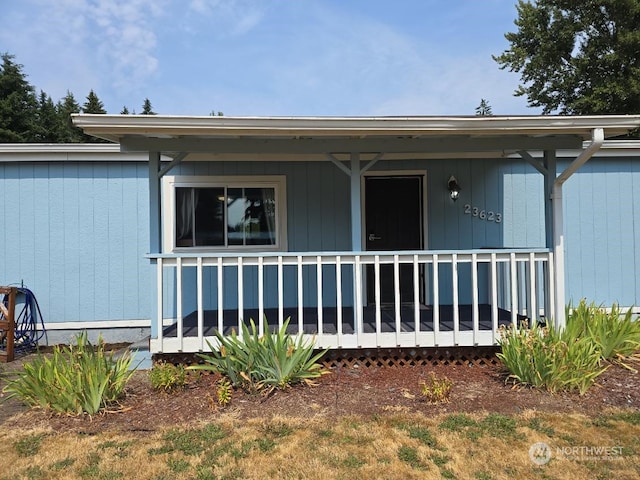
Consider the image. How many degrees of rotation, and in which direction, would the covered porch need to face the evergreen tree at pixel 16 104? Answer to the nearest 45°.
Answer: approximately 135° to its right

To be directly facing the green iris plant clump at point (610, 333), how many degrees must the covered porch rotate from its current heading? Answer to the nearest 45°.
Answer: approximately 90° to its left

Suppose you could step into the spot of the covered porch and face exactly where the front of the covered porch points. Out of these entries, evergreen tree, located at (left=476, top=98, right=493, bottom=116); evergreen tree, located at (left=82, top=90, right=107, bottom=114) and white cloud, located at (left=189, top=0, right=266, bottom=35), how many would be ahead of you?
0

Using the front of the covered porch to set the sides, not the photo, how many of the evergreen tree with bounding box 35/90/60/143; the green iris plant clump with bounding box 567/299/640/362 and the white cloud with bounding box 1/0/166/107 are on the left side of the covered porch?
1

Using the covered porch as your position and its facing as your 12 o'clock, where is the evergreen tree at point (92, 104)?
The evergreen tree is roughly at 5 o'clock from the covered porch.

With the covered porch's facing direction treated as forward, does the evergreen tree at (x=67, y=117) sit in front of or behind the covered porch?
behind

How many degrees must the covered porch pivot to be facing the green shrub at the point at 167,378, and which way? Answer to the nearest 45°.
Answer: approximately 45° to its right

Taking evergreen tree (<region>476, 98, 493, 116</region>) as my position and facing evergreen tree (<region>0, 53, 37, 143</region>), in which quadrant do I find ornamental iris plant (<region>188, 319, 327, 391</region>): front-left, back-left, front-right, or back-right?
front-left

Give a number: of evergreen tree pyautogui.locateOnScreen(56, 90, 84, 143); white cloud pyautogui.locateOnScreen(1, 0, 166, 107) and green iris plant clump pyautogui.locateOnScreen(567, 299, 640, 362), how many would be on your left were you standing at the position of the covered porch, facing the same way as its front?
1

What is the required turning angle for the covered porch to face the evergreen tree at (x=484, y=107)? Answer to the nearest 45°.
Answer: approximately 180°

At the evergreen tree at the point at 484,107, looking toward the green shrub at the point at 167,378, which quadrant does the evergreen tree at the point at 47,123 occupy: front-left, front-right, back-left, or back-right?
front-right

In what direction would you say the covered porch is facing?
toward the camera

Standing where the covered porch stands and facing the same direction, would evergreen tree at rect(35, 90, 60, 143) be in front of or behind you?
behind
